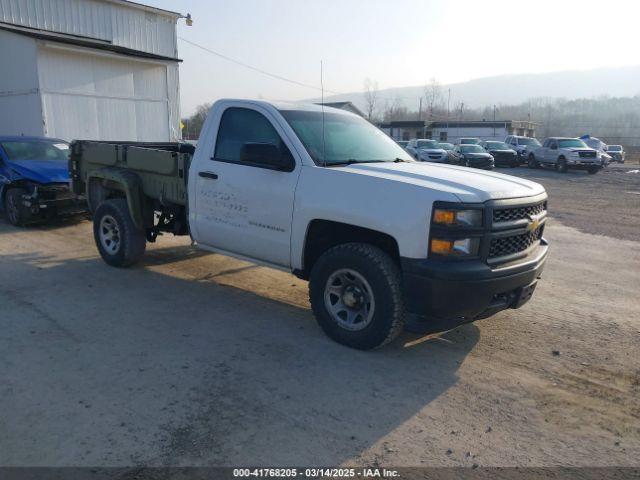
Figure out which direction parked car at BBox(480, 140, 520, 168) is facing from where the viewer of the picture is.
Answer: facing the viewer and to the right of the viewer

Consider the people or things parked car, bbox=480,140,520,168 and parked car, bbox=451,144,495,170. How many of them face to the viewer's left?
0

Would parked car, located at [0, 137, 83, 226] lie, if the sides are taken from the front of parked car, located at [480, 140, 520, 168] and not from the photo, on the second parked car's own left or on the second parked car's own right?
on the second parked car's own right

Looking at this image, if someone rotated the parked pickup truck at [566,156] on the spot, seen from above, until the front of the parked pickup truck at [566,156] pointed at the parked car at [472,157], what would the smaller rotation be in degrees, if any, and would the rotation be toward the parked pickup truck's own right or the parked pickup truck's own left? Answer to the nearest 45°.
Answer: approximately 135° to the parked pickup truck's own right

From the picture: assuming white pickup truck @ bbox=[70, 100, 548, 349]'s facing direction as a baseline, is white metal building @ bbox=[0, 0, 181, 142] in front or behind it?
behind

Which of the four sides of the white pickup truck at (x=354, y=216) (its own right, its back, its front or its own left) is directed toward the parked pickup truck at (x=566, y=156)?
left

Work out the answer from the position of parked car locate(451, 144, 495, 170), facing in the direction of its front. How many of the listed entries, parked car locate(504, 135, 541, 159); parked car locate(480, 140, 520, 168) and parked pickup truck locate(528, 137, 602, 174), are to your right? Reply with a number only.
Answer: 0

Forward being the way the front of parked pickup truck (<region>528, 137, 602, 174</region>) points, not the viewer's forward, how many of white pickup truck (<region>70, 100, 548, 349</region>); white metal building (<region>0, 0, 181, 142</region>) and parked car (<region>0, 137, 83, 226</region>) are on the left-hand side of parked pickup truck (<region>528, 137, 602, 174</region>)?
0

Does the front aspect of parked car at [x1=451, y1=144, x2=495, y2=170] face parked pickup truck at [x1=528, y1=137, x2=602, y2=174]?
no

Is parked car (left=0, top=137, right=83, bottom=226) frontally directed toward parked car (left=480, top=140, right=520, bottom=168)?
no

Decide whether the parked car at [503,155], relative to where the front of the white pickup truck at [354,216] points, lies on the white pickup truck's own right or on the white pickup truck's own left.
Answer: on the white pickup truck's own left

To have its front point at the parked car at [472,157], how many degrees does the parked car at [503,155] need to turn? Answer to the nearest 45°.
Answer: approximately 45° to its right

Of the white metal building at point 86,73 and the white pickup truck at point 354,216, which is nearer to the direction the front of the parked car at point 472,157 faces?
the white pickup truck

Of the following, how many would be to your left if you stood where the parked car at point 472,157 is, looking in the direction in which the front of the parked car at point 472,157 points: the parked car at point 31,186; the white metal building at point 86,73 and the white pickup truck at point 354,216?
0

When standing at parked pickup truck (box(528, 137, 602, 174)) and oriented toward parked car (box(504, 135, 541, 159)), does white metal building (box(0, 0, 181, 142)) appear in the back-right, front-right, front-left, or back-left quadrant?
back-left

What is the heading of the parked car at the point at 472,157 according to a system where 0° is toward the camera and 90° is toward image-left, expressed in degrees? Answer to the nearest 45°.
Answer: approximately 315°

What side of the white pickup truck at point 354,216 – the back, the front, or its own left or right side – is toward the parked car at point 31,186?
back

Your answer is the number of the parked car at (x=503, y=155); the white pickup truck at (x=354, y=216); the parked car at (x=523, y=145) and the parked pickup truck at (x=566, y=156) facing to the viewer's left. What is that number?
0

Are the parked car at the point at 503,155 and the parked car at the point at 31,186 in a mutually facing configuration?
no
